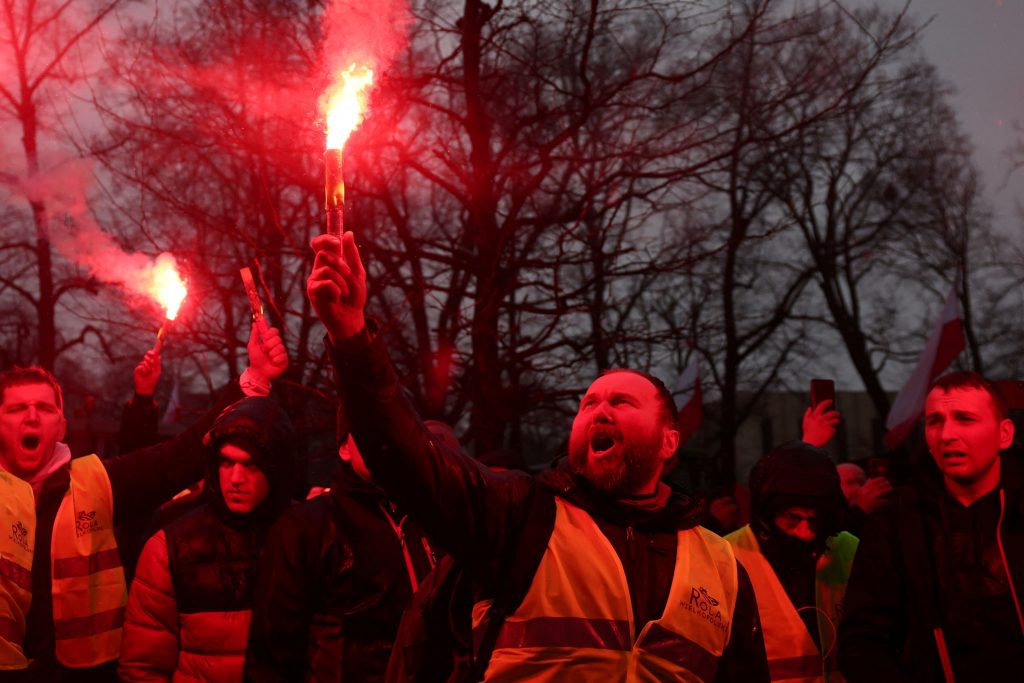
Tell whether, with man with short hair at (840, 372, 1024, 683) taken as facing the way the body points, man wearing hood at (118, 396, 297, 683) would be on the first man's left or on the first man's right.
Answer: on the first man's right

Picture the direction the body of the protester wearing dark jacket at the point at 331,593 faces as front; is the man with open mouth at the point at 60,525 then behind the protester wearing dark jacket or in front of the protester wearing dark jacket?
behind

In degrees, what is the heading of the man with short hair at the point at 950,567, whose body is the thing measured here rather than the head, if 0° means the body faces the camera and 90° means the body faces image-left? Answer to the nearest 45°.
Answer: approximately 0°

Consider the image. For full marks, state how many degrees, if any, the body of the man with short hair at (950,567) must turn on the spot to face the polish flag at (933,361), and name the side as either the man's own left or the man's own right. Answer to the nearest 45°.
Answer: approximately 180°

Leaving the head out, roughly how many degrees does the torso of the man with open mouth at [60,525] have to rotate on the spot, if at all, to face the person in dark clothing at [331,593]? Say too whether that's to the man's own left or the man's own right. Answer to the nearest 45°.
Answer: approximately 45° to the man's own left
